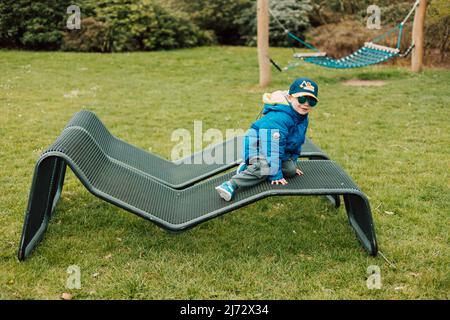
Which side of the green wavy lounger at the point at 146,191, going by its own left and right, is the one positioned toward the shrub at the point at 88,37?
left

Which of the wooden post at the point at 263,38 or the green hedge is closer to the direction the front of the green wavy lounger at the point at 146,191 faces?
the wooden post

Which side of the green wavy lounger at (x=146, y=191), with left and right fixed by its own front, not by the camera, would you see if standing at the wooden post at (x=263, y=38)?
left

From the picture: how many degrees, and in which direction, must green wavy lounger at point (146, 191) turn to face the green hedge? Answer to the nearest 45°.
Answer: approximately 90° to its left

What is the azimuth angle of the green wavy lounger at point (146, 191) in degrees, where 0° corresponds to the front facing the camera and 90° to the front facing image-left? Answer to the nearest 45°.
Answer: approximately 270°

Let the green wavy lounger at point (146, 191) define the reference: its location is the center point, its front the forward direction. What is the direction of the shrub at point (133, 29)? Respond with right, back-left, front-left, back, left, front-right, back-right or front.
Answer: left

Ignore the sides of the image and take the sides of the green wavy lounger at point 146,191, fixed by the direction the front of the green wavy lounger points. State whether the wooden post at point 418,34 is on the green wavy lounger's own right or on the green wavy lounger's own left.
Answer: on the green wavy lounger's own left

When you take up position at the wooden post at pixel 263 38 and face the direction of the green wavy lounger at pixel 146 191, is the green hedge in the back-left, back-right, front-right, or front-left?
back-right
